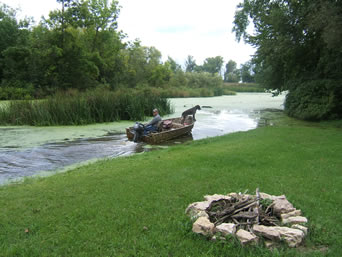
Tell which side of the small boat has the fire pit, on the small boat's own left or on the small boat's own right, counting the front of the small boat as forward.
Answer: on the small boat's own right

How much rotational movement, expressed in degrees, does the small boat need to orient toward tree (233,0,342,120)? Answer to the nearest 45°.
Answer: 0° — it already faces it

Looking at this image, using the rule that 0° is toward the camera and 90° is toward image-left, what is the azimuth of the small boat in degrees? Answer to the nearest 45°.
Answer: approximately 225°

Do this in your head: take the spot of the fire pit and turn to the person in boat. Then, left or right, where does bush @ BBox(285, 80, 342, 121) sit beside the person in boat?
right

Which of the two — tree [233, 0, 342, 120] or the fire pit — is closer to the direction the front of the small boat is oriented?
the tree

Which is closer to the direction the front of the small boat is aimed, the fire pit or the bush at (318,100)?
the bush

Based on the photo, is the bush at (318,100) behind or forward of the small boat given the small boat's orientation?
forward
